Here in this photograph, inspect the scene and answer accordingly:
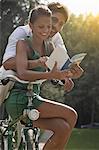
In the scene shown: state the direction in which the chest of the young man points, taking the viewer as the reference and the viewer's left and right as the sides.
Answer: facing the viewer and to the right of the viewer

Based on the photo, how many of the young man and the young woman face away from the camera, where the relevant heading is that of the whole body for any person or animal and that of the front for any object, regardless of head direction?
0

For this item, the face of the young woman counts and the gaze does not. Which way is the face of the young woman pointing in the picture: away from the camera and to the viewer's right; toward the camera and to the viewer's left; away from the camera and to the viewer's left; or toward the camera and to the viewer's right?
toward the camera and to the viewer's right
